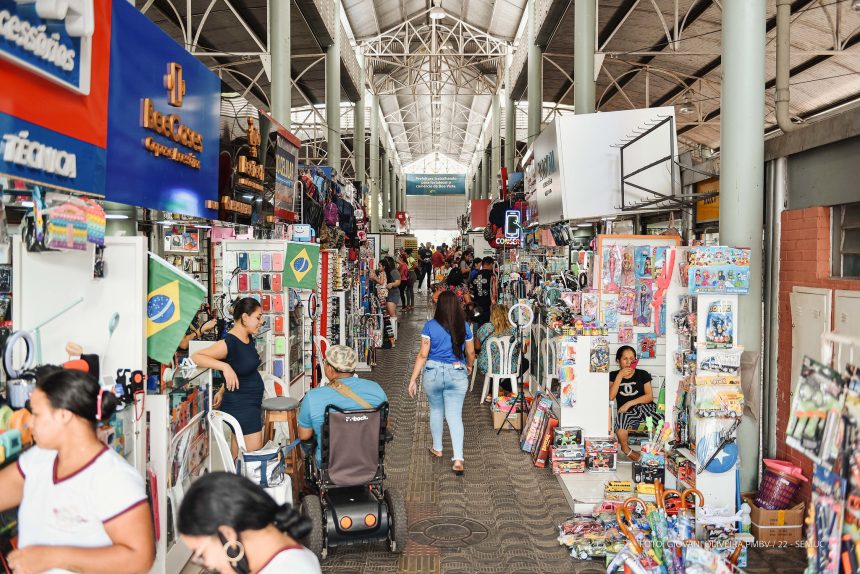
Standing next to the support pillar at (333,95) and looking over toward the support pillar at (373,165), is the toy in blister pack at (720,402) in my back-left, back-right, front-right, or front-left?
back-right

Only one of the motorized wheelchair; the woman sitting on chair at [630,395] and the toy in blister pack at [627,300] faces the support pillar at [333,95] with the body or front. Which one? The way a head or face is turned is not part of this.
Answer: the motorized wheelchair

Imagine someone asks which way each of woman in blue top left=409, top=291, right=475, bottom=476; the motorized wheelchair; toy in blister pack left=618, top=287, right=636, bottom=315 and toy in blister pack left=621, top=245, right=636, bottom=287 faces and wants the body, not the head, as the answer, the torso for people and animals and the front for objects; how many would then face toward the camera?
2

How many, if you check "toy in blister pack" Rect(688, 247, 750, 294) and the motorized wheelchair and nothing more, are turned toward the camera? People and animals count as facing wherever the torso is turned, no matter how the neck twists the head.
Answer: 1

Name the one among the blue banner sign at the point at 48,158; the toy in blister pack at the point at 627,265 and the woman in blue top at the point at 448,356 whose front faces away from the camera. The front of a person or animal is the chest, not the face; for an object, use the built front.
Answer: the woman in blue top

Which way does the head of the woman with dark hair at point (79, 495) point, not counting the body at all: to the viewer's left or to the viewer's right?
to the viewer's left

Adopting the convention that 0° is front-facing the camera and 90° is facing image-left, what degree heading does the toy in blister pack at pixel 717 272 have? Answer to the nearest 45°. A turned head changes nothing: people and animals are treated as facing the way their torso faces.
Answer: approximately 0°

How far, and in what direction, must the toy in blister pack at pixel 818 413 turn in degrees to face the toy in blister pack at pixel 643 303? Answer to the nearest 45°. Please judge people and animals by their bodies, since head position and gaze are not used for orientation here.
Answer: approximately 135° to its right

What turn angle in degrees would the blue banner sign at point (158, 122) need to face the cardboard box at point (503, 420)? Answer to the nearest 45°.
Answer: approximately 90° to its left

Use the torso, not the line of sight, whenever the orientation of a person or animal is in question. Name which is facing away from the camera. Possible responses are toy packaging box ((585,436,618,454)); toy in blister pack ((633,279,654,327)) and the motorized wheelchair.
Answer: the motorized wheelchair

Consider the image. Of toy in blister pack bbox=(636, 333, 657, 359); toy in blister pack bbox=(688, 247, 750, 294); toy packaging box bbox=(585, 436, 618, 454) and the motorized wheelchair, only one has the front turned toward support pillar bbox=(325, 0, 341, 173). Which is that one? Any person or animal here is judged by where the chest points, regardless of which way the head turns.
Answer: the motorized wheelchair
